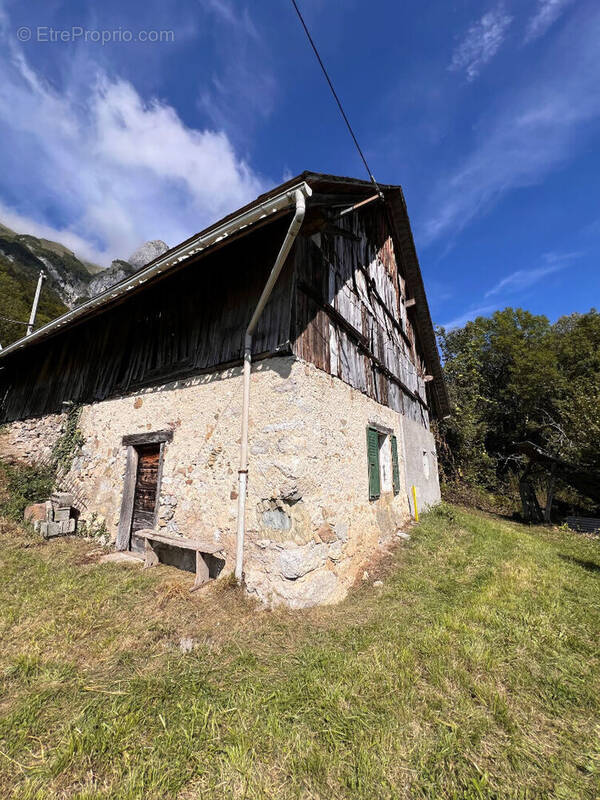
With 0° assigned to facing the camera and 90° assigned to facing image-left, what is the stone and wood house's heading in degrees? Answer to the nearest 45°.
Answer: approximately 45°

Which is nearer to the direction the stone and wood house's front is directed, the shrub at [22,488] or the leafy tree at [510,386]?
the shrub

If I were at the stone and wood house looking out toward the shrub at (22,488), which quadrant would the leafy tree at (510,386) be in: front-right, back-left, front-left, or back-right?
back-right

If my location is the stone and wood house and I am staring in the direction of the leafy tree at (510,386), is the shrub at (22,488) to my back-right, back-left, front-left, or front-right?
back-left

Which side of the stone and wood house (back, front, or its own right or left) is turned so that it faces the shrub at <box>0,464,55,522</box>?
front

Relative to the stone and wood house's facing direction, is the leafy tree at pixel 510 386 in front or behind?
behind
